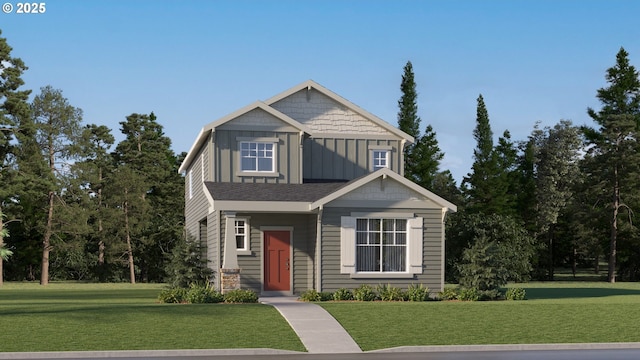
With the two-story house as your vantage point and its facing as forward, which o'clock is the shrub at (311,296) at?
The shrub is roughly at 12 o'clock from the two-story house.

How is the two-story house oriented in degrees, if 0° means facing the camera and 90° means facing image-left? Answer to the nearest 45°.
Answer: approximately 0°

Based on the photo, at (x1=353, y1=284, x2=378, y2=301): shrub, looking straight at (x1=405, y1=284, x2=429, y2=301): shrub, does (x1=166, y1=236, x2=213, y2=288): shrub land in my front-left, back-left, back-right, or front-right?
back-left

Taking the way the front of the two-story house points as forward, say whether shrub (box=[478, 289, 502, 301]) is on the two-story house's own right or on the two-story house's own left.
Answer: on the two-story house's own left

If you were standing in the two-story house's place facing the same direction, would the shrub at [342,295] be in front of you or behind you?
in front

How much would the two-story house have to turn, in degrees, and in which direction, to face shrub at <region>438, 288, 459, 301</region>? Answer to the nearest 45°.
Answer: approximately 45° to its left

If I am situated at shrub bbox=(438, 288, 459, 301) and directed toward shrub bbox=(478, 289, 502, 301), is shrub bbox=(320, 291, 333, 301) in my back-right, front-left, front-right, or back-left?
back-right
